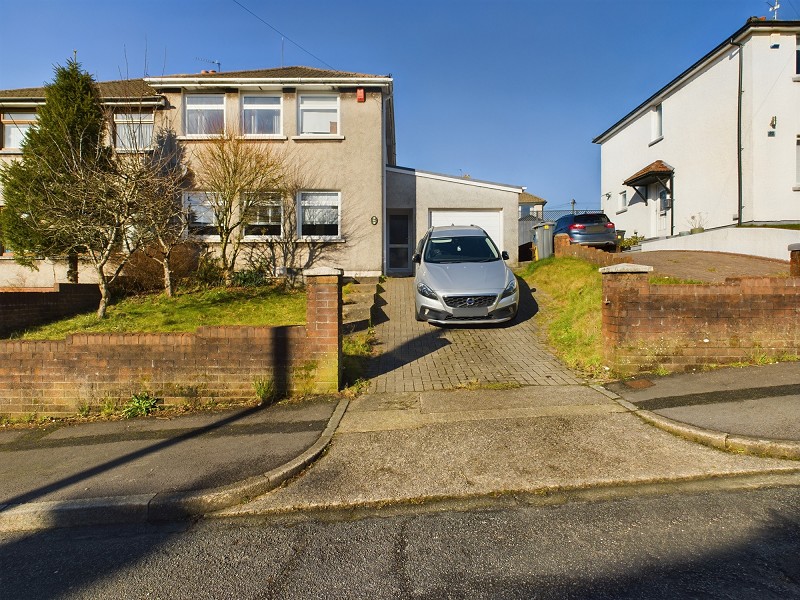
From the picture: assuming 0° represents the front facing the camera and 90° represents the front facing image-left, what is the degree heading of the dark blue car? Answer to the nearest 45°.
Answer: approximately 135°

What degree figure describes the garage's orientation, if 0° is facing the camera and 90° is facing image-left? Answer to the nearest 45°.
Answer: approximately 0°

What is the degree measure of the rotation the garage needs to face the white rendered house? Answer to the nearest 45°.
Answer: approximately 90° to its left

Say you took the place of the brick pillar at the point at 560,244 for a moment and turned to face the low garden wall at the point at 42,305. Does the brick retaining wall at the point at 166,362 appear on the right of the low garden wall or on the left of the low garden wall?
left

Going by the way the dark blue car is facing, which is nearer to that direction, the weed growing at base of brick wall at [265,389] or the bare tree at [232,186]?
the bare tree

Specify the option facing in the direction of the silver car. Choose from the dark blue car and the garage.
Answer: the garage

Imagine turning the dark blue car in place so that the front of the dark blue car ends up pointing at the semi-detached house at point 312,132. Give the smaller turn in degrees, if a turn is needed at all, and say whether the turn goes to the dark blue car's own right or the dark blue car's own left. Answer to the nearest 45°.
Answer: approximately 90° to the dark blue car's own left

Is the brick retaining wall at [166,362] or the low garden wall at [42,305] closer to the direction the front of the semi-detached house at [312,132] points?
the brick retaining wall

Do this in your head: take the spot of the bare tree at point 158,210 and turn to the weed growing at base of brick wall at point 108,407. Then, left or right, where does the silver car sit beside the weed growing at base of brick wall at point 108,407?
left

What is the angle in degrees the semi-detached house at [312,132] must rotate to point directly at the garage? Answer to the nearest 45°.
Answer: approximately 90° to its left

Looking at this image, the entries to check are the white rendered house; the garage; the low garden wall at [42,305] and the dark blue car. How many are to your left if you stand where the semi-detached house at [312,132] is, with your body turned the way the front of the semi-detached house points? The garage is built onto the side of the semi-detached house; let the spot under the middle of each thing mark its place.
3
